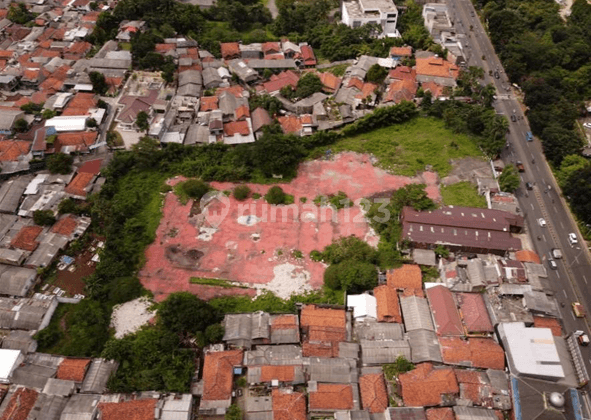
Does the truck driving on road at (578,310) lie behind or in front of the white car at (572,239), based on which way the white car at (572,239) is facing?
in front

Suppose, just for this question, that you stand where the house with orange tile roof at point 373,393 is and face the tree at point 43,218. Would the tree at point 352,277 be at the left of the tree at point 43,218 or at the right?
right

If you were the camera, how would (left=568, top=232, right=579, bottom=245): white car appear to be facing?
facing the viewer and to the right of the viewer

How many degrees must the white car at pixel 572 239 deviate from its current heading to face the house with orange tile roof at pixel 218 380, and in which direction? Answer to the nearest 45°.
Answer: approximately 45° to its right

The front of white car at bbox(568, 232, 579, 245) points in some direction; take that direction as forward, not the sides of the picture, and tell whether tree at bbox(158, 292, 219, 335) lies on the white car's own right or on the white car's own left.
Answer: on the white car's own right

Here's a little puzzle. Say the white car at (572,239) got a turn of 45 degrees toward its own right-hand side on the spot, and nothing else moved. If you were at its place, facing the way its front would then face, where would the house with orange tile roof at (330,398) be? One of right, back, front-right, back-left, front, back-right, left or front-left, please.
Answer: front

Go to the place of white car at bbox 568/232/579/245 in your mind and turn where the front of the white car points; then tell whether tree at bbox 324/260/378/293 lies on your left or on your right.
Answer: on your right

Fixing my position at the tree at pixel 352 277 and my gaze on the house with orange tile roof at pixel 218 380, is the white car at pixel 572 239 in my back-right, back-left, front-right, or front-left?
back-left

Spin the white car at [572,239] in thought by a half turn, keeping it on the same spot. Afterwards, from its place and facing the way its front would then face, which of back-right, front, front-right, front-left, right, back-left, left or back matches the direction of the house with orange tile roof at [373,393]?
back-left

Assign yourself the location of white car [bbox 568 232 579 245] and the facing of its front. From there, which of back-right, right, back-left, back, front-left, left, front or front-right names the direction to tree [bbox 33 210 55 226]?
right
